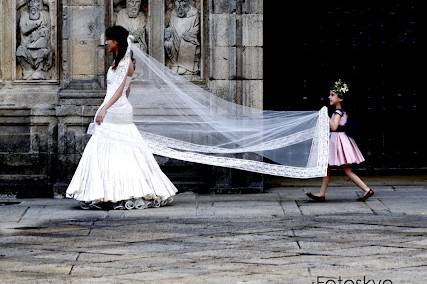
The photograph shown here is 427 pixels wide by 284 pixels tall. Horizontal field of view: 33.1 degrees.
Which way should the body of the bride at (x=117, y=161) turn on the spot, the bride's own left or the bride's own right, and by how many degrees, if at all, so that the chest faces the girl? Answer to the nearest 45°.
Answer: approximately 180°

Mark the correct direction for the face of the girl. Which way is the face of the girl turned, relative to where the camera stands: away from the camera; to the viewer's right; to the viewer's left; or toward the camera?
to the viewer's left

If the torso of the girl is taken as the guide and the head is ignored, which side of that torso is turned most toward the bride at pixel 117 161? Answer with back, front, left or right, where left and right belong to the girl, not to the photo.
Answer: front

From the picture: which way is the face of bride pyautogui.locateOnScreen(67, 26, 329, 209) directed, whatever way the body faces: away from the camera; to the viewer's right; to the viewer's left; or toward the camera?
to the viewer's left

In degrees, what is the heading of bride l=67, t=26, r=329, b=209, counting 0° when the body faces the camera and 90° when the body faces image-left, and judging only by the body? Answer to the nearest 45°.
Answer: approximately 90°

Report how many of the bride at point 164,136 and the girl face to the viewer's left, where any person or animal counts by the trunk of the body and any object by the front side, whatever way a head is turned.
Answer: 2

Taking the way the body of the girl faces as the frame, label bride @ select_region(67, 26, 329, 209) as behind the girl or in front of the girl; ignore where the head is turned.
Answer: in front

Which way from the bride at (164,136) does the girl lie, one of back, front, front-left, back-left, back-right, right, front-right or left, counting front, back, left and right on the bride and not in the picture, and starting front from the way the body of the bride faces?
back

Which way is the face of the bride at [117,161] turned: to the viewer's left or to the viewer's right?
to the viewer's left
